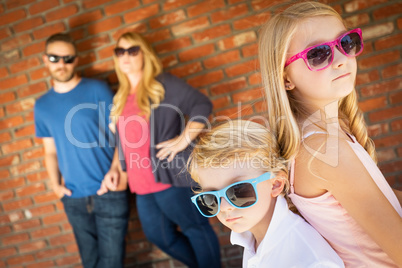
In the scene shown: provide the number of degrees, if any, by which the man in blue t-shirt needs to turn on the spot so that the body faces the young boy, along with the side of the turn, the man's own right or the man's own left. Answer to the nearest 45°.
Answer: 0° — they already face them

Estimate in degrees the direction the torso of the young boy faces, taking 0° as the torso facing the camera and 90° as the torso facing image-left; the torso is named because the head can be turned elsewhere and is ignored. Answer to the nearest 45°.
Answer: approximately 45°

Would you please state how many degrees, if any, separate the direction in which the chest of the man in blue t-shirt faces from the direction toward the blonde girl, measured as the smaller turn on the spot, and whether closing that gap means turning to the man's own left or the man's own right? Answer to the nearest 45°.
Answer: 0° — they already face them

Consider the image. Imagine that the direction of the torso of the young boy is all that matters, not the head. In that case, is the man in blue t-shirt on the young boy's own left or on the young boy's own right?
on the young boy's own right
